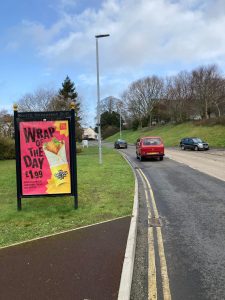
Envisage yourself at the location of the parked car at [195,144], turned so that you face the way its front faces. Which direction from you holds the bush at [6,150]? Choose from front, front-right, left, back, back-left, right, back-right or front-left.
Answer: right
